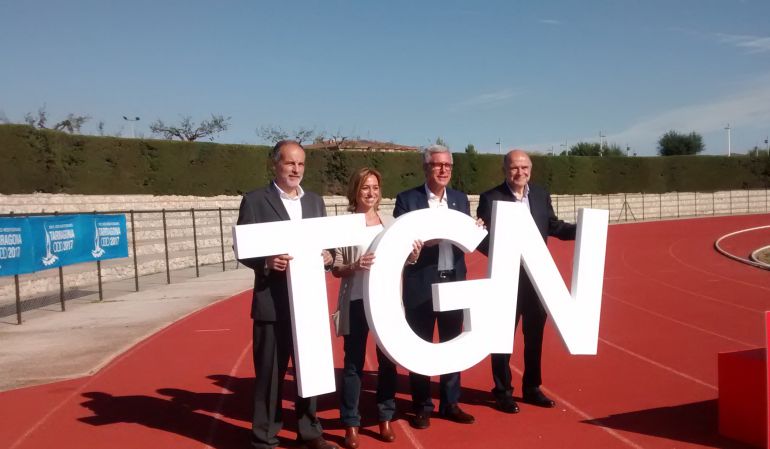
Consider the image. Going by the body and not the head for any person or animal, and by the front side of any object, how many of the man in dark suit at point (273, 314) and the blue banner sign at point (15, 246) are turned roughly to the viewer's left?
0

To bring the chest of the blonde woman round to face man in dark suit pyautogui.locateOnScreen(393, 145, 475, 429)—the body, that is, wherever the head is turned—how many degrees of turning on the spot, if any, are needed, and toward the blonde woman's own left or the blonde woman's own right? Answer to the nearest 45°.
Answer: approximately 90° to the blonde woman's own left

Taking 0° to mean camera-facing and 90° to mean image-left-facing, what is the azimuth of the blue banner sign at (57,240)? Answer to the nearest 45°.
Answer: approximately 315°

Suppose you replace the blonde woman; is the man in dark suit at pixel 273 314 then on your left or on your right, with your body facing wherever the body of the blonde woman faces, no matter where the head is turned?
on your right

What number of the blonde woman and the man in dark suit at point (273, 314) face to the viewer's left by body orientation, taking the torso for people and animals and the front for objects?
0

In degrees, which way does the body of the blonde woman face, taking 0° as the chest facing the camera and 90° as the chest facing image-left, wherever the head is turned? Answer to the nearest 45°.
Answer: approximately 315°

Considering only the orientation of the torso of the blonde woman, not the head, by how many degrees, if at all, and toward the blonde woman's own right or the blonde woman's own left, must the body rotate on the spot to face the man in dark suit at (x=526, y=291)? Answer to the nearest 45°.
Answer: approximately 90° to the blonde woman's own left

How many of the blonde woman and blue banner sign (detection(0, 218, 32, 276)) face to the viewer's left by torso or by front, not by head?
0

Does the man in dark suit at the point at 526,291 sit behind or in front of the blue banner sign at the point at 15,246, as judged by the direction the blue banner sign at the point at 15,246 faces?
in front

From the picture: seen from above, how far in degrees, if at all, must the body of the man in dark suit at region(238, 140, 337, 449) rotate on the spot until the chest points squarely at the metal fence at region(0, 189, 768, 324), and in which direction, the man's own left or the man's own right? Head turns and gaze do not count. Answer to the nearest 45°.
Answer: approximately 135° to the man's own left
